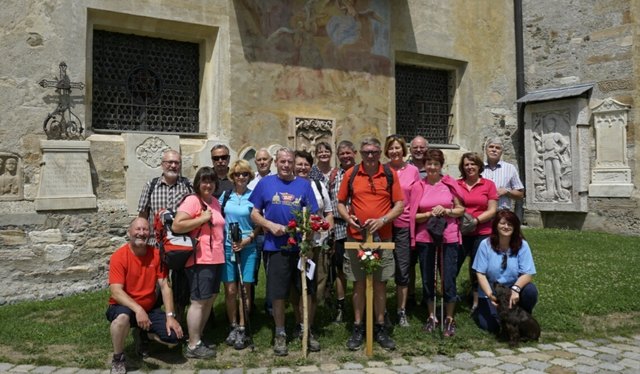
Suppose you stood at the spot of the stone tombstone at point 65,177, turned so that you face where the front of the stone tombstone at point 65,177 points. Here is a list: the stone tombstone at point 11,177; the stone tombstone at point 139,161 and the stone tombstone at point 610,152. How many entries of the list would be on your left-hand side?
2

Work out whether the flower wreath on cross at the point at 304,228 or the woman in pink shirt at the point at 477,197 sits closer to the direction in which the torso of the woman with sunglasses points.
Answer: the flower wreath on cross

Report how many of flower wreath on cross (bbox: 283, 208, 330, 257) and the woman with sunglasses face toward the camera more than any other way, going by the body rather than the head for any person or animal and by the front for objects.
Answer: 2

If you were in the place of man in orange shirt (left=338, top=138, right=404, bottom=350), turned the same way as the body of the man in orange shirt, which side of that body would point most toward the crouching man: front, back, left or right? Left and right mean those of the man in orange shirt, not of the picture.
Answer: right

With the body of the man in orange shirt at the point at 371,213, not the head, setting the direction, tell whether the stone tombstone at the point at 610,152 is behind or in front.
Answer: behind

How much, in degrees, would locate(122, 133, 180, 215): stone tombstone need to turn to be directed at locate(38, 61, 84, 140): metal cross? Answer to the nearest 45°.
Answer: approximately 90° to its right

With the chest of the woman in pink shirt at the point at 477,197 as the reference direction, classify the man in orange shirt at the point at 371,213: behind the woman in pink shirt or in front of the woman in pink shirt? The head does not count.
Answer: in front

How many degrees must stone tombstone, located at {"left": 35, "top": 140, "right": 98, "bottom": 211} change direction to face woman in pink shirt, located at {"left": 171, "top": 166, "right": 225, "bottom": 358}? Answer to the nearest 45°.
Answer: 0° — it already faces them
